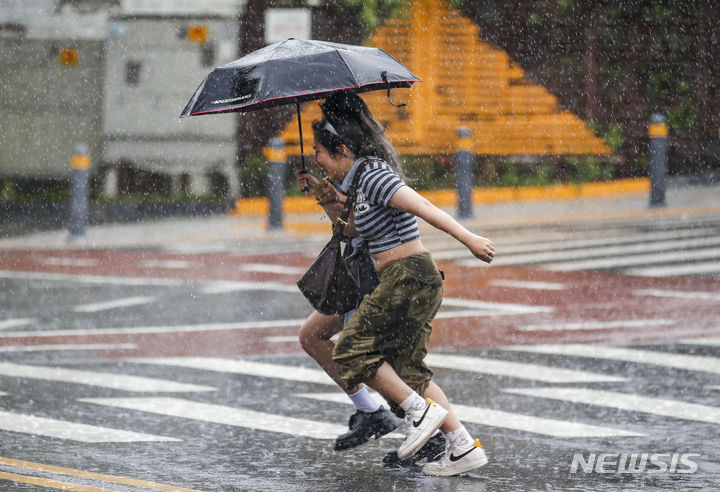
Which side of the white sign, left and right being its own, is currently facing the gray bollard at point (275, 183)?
front

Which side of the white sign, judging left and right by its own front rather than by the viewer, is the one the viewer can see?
front

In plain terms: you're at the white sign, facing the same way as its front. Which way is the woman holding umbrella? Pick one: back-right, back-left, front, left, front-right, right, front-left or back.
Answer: front

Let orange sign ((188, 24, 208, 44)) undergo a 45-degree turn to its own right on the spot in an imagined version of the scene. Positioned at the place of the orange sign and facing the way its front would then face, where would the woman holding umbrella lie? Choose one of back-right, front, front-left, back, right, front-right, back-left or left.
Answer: front-left

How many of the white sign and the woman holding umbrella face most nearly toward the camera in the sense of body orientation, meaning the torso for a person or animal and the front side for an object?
1

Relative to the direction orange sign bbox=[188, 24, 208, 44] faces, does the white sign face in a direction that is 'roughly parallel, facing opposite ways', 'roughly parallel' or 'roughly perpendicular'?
roughly parallel

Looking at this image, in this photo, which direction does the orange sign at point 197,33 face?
toward the camera

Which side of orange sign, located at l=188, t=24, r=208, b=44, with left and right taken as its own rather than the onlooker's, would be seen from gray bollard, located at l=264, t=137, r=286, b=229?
front
